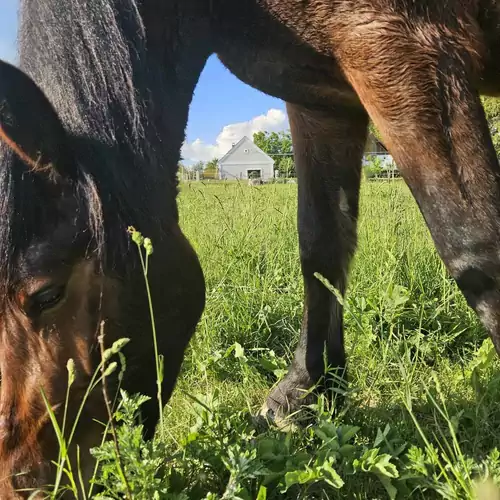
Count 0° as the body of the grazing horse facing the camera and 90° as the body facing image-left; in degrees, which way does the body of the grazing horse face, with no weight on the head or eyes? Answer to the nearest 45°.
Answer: approximately 90°
